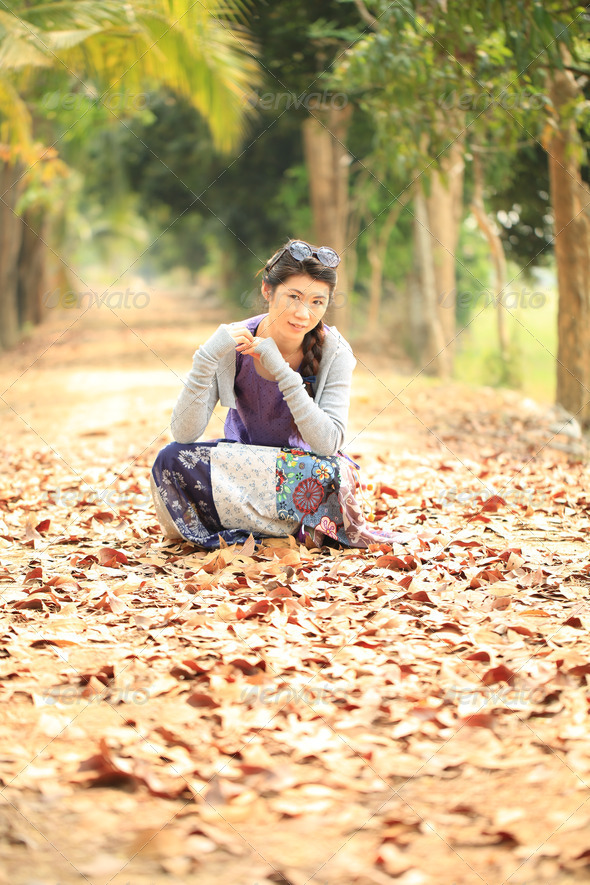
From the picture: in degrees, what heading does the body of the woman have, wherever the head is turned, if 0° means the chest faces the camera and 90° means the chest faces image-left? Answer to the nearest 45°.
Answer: approximately 0°

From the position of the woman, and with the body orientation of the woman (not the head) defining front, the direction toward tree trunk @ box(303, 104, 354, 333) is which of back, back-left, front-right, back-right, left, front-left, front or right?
back

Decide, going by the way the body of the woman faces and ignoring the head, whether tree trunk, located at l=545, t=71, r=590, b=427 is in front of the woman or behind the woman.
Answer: behind

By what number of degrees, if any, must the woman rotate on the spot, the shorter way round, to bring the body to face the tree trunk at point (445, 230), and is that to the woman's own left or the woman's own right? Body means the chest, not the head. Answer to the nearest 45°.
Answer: approximately 180°

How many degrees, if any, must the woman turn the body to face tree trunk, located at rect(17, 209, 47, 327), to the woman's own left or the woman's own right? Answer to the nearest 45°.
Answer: approximately 180°

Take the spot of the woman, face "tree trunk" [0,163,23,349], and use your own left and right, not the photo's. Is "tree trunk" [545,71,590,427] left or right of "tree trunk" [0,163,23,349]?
right

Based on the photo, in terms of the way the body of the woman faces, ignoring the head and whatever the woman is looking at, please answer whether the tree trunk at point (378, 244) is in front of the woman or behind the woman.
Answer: behind

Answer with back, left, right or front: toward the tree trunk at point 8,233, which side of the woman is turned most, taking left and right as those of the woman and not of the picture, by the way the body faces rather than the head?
back

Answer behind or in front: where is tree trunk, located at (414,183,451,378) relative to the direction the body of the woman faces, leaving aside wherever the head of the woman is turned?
behind
